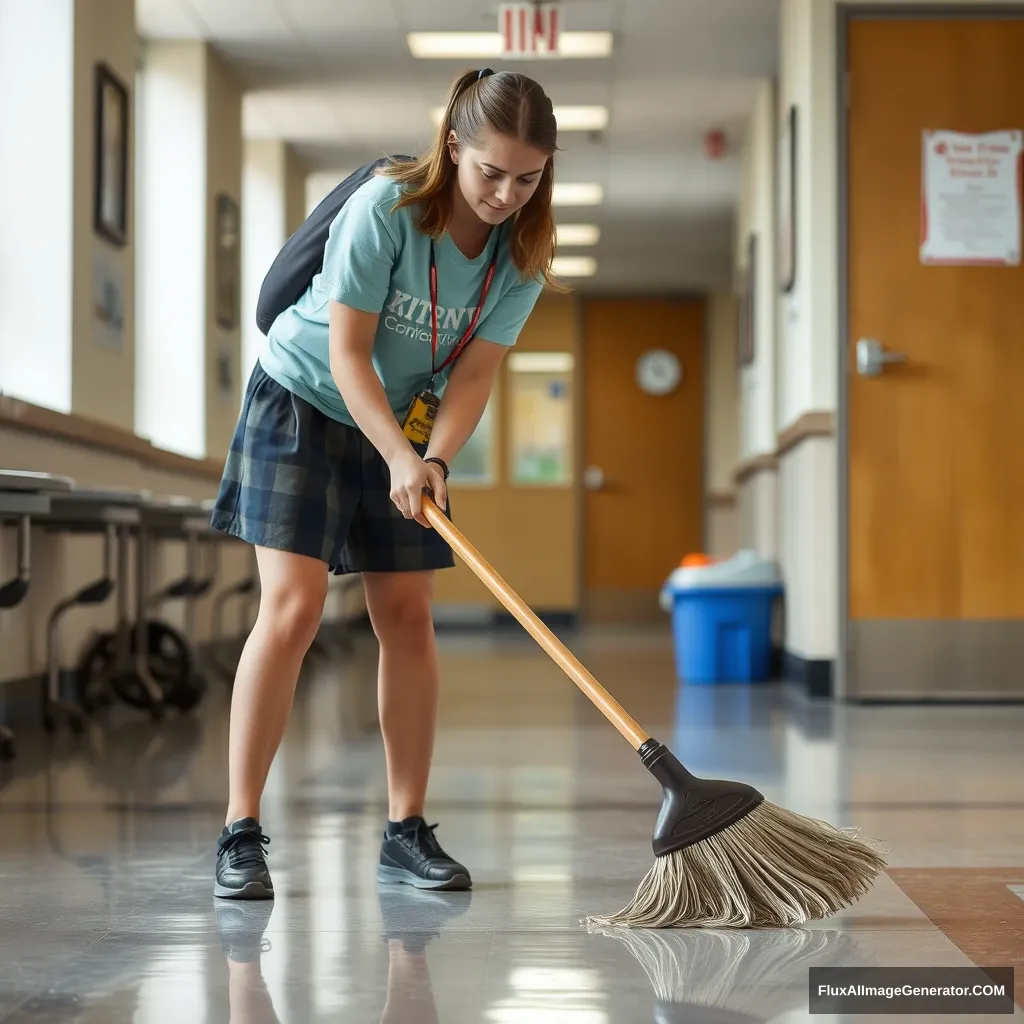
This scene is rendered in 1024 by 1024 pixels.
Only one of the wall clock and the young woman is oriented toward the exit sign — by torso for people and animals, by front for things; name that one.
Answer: the wall clock

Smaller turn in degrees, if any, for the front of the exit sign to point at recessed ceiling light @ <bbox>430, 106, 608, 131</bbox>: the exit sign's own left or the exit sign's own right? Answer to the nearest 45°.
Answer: approximately 180°

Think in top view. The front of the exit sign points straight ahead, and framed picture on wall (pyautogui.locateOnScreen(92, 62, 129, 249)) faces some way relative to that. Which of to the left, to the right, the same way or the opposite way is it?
to the left

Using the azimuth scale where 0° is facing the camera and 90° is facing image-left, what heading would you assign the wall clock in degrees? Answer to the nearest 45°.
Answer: approximately 0°

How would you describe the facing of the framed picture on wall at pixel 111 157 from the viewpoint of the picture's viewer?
facing to the right of the viewer

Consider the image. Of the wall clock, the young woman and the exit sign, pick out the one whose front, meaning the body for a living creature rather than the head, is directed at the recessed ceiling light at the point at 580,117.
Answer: the wall clock

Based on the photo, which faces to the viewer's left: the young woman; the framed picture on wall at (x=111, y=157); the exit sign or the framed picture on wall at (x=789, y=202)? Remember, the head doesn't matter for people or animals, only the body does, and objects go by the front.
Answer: the framed picture on wall at (x=789, y=202)

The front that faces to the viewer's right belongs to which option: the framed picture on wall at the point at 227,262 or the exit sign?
the framed picture on wall

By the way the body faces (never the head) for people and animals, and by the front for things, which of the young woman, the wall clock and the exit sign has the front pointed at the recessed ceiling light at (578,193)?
the wall clock

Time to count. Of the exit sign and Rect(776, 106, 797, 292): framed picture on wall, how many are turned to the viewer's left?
1

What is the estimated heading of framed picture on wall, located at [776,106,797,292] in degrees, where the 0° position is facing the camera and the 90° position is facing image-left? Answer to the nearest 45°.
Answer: approximately 90°

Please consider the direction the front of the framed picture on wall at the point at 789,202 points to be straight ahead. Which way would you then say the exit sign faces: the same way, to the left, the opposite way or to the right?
to the left

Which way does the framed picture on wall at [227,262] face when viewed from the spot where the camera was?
facing to the right of the viewer
